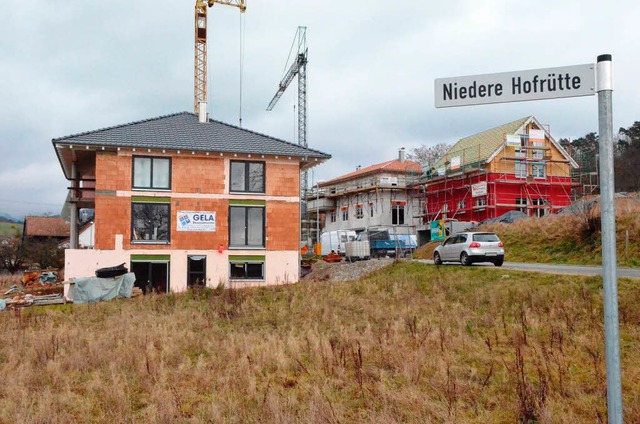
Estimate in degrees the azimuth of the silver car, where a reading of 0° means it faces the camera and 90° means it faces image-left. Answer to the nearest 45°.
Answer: approximately 135°

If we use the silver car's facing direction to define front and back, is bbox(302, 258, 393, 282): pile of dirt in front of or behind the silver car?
in front

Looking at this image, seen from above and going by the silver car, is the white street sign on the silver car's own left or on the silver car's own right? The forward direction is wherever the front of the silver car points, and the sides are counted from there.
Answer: on the silver car's own left

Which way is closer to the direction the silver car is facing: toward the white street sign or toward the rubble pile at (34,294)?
the rubble pile

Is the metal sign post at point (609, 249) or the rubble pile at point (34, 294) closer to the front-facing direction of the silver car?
the rubble pile

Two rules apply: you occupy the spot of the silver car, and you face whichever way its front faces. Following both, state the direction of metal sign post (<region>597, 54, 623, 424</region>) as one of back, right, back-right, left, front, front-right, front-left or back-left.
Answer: back-left

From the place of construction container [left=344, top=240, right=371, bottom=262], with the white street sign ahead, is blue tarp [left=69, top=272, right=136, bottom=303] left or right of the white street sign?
right
